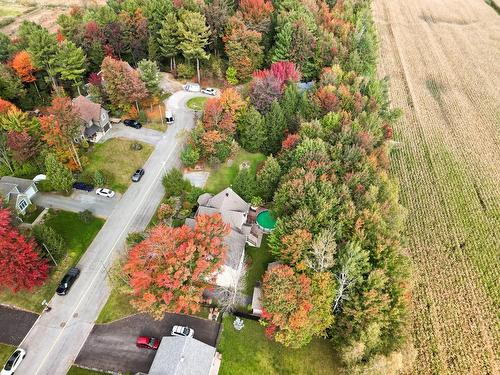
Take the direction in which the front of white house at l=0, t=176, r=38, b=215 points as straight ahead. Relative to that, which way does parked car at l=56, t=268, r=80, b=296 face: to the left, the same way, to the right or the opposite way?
to the right

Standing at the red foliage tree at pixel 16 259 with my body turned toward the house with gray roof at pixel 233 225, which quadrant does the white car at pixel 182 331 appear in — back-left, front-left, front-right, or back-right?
front-right

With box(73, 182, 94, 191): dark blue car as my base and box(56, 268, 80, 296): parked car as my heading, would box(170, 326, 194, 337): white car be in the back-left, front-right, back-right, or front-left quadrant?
front-left

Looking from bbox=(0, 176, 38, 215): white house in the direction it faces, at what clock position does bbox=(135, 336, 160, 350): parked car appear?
The parked car is roughly at 1 o'clock from the white house.

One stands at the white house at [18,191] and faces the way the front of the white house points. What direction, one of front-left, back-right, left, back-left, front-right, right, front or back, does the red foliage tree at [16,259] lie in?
front-right

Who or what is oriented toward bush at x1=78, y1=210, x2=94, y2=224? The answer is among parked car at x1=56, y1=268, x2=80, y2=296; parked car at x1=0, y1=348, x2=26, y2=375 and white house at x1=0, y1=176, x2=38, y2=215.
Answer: the white house

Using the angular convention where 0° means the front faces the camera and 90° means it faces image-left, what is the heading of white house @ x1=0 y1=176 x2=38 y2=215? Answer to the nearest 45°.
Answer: approximately 315°

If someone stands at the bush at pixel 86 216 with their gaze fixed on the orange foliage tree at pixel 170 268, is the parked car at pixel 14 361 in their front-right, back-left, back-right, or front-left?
front-right

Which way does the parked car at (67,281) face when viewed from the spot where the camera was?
facing the viewer and to the left of the viewer

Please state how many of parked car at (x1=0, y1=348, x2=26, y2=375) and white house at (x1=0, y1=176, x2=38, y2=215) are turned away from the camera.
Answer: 0

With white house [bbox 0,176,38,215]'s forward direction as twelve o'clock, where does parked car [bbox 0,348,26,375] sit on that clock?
The parked car is roughly at 2 o'clock from the white house.

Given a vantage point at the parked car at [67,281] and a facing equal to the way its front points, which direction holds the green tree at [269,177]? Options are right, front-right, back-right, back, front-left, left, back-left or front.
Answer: back-left
